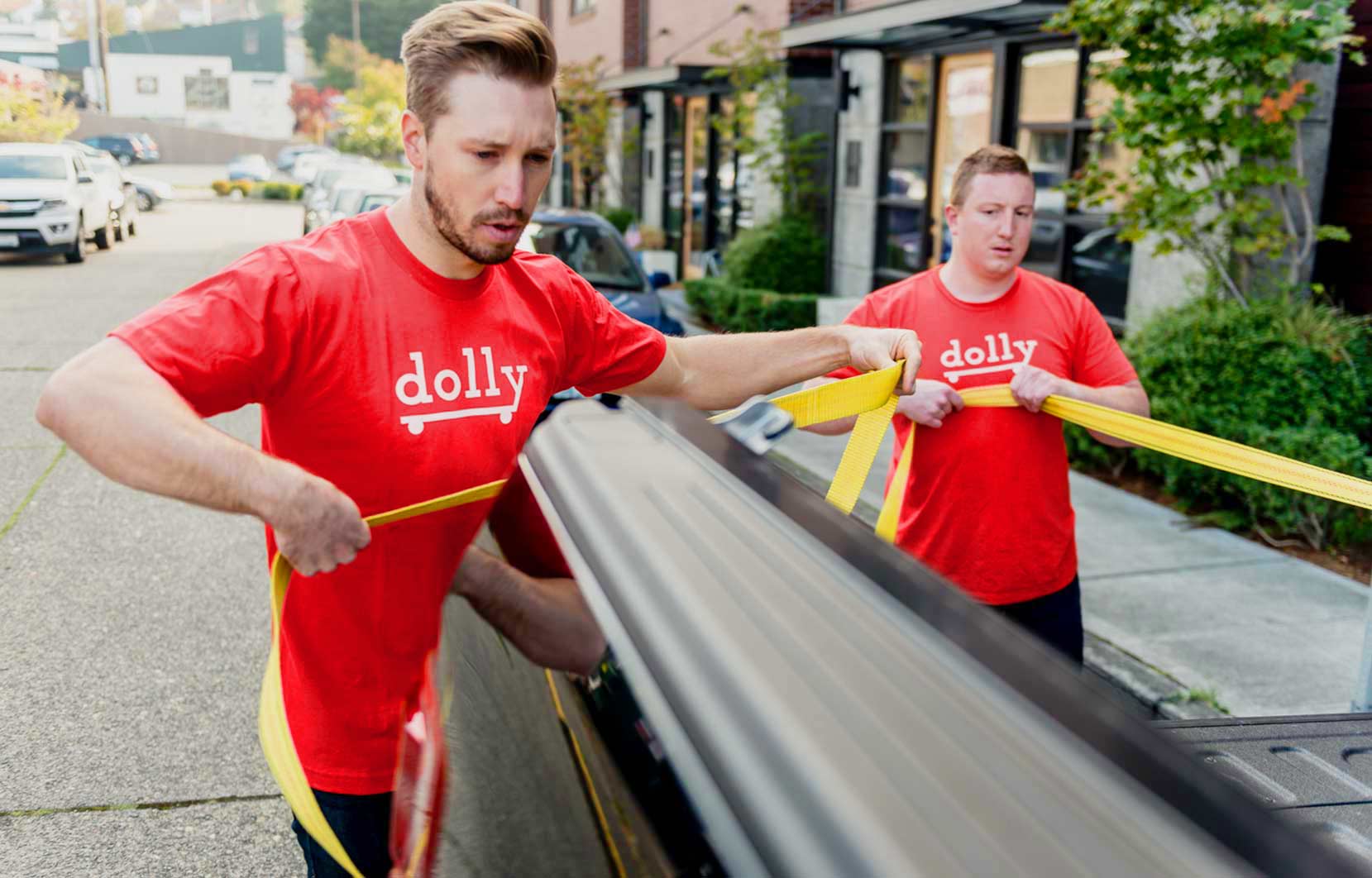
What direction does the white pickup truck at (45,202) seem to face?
toward the camera

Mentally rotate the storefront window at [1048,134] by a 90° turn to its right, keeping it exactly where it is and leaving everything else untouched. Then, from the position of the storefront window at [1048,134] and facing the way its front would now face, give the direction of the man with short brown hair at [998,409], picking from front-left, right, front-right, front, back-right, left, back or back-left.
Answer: back-left

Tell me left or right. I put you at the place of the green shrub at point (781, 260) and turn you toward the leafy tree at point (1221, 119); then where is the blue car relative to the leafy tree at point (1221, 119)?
right

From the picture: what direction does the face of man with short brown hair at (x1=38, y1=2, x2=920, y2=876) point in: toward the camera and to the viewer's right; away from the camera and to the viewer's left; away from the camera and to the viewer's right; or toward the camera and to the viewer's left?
toward the camera and to the viewer's right

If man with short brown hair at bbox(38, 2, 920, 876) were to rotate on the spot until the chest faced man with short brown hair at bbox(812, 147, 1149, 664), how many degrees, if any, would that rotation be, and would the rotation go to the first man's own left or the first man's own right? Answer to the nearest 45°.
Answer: approximately 90° to the first man's own left

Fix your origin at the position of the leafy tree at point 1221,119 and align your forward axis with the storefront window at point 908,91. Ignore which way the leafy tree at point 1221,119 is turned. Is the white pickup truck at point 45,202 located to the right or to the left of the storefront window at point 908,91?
left

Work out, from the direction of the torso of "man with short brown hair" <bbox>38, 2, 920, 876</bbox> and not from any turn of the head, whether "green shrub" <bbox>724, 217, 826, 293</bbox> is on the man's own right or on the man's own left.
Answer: on the man's own left

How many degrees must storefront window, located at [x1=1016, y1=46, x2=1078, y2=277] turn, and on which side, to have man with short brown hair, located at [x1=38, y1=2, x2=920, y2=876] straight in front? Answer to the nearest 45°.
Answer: approximately 45° to its left

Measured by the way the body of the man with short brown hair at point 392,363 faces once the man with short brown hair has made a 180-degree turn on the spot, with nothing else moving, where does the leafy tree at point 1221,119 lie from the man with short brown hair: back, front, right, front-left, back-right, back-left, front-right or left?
right

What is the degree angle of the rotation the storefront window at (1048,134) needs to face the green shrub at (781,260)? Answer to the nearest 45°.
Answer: approximately 90° to its right

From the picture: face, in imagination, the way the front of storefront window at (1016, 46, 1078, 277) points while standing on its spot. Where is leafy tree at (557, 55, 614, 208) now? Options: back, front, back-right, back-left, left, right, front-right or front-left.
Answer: right

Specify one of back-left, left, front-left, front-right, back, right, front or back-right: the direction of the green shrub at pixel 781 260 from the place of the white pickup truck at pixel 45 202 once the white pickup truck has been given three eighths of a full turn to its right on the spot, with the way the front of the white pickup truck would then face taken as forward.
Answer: back

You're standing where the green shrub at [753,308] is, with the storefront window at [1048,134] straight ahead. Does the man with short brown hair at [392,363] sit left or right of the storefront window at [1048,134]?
right

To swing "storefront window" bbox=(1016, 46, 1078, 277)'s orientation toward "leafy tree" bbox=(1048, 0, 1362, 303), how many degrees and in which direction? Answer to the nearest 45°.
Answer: approximately 45° to its left

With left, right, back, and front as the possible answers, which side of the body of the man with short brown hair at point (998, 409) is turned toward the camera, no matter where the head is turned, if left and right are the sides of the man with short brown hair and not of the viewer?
front
